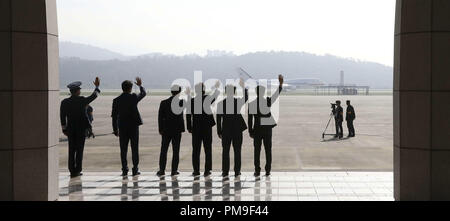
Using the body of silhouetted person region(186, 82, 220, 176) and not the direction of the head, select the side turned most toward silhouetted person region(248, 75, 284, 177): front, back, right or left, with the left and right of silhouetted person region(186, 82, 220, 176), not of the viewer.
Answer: right

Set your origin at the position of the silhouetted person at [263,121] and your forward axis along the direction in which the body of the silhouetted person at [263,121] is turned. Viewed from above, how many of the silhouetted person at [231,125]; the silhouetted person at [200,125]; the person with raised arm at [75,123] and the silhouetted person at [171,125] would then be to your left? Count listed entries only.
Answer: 4

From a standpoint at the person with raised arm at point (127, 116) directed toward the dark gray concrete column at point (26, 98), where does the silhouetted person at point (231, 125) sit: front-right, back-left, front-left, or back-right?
back-left

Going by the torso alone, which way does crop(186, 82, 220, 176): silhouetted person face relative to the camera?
away from the camera

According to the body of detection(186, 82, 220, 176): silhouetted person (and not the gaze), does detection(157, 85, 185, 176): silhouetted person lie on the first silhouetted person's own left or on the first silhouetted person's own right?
on the first silhouetted person's own left

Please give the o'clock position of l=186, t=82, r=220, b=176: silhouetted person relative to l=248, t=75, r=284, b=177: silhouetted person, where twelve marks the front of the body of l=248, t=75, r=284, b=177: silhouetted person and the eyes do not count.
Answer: l=186, t=82, r=220, b=176: silhouetted person is roughly at 9 o'clock from l=248, t=75, r=284, b=177: silhouetted person.

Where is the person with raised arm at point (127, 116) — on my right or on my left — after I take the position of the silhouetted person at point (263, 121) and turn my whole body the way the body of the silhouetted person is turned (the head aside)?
on my left

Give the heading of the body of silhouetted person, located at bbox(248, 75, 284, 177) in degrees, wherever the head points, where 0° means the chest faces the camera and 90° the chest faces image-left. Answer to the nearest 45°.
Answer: approximately 180°

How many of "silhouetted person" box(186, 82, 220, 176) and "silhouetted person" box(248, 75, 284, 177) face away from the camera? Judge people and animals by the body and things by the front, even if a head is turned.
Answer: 2

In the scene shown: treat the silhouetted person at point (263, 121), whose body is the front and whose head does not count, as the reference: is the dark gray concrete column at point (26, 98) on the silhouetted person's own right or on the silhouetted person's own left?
on the silhouetted person's own left

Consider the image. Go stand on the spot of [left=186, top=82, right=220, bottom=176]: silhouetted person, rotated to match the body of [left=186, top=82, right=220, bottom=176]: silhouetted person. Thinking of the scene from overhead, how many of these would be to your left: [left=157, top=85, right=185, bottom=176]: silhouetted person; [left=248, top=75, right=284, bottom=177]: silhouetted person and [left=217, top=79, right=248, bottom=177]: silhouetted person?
1

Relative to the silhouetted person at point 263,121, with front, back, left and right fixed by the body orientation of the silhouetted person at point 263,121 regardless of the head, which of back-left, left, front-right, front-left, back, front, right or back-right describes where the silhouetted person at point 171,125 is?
left
